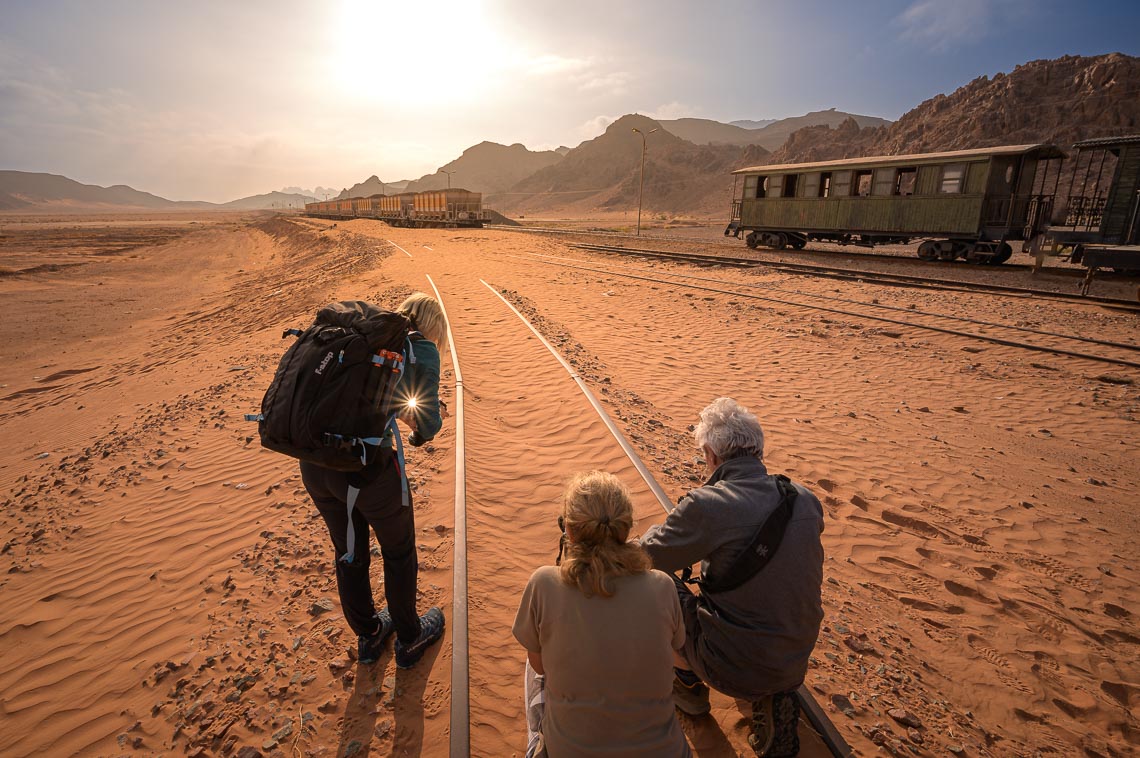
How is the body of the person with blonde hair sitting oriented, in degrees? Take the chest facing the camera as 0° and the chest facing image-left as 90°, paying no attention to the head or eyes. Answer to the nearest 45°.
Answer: approximately 180°

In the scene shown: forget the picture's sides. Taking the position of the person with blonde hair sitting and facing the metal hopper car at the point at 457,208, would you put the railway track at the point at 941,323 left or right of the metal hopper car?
right

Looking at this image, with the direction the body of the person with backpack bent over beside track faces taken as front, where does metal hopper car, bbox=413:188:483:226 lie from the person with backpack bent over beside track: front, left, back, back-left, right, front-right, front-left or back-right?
front-left

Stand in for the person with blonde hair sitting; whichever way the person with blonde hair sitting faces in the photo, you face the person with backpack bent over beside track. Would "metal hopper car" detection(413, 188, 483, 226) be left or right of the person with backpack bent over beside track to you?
right

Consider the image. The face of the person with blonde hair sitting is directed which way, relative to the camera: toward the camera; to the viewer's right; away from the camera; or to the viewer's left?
away from the camera

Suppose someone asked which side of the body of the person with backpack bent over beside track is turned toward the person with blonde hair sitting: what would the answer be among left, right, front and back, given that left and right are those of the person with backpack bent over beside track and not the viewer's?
right

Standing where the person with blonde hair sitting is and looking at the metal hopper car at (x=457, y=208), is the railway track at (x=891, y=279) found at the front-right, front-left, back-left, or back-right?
front-right

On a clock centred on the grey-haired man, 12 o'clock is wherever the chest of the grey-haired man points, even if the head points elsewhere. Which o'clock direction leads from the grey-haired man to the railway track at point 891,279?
The railway track is roughly at 2 o'clock from the grey-haired man.

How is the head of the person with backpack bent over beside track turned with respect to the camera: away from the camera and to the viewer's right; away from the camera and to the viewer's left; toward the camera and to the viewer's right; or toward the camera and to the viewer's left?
away from the camera and to the viewer's right

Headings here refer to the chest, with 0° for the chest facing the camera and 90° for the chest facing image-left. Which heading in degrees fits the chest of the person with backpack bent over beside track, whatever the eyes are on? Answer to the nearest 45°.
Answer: approximately 225°

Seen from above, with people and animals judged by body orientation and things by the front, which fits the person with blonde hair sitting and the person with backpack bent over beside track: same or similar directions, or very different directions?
same or similar directions

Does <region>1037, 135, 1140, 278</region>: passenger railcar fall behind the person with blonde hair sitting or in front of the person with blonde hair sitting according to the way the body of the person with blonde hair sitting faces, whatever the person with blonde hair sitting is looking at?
in front

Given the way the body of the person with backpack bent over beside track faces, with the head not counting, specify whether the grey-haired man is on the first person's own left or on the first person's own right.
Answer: on the first person's own right

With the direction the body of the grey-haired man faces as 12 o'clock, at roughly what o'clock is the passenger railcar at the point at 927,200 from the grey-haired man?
The passenger railcar is roughly at 2 o'clock from the grey-haired man.

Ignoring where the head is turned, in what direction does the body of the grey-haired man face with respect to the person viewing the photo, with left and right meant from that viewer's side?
facing away from the viewer and to the left of the viewer

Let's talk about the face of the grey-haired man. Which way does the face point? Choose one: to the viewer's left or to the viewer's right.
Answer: to the viewer's left
